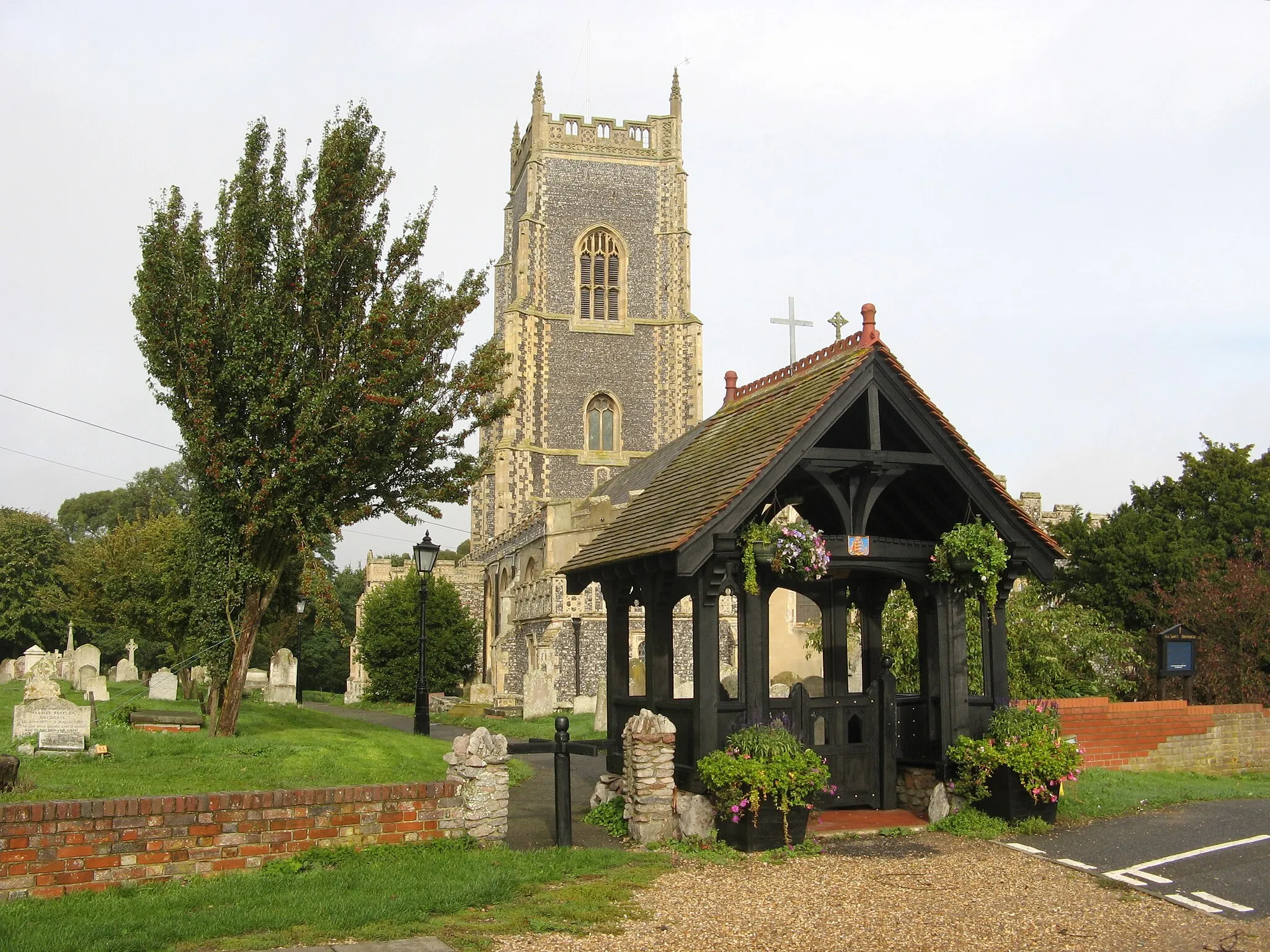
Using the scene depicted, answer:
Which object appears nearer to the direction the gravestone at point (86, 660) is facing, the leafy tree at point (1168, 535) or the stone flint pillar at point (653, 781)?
the stone flint pillar

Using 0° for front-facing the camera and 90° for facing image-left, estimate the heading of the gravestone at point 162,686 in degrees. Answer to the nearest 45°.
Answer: approximately 0°

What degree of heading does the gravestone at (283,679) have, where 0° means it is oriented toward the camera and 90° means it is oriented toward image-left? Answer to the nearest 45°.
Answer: approximately 0°

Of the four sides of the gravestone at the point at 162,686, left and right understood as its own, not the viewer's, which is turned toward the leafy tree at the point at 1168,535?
left

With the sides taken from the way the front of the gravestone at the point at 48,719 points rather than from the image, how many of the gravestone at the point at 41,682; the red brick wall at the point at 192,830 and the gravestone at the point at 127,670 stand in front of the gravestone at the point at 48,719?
1

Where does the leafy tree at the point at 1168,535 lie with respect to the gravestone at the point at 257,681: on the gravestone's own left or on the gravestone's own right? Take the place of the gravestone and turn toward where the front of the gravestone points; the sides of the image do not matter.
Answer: on the gravestone's own left

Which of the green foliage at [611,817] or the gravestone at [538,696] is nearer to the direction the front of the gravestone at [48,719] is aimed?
the green foliage

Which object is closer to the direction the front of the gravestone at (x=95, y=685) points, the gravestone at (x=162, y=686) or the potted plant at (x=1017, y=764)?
the potted plant

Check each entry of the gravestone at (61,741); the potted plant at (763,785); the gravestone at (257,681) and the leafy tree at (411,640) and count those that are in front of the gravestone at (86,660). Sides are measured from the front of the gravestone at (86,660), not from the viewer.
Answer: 2
